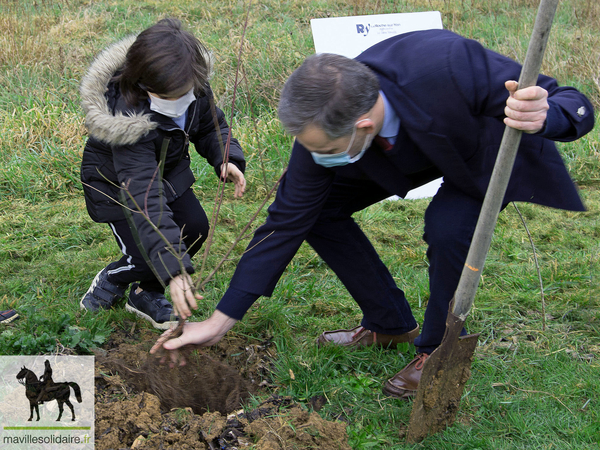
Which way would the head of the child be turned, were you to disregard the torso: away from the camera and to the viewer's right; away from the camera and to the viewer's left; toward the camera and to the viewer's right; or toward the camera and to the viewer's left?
toward the camera and to the viewer's right

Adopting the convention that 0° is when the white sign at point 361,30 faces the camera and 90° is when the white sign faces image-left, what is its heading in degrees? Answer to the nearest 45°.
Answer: approximately 0°

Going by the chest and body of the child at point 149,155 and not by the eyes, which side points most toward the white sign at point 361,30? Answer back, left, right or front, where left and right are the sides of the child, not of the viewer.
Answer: left

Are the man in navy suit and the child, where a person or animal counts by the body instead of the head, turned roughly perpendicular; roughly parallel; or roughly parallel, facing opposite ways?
roughly perpendicular

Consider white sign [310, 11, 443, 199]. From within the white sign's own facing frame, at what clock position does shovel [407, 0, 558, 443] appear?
The shovel is roughly at 12 o'clock from the white sign.

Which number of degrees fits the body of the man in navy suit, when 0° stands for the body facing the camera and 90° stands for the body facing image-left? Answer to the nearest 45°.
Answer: approximately 45°

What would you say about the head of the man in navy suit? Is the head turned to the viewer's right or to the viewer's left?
to the viewer's left

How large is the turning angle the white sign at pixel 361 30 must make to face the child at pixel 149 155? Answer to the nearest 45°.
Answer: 0° — it already faces them

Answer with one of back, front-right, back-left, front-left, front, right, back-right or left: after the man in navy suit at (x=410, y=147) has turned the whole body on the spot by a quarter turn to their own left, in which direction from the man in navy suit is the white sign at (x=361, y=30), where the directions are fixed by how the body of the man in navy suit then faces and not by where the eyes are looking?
back-left
